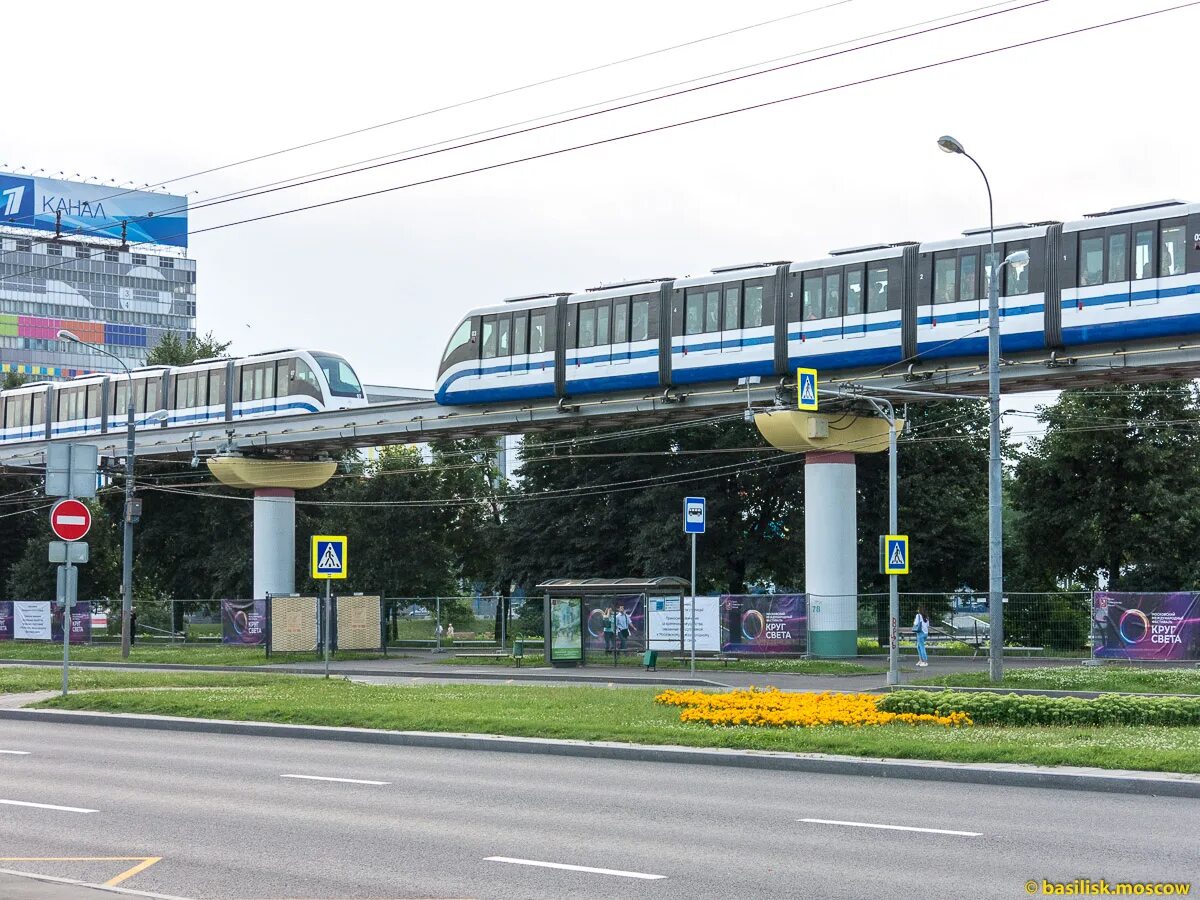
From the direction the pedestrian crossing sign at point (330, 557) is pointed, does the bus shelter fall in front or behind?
behind

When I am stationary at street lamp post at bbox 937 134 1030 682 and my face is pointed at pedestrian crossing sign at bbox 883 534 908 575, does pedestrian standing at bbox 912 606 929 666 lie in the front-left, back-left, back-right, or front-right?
front-right

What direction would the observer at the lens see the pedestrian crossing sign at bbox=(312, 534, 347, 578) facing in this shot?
facing the viewer

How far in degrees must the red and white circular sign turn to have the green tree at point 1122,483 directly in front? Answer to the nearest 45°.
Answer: approximately 135° to its left

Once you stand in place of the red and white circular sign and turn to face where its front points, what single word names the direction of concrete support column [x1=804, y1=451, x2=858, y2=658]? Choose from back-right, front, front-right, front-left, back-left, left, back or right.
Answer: back-left

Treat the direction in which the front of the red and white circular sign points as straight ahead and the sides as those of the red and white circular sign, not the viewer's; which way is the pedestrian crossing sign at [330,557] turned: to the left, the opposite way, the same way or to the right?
the same way

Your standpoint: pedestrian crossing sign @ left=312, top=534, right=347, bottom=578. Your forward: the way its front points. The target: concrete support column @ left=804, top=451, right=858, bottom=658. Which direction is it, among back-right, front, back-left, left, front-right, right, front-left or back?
back-left

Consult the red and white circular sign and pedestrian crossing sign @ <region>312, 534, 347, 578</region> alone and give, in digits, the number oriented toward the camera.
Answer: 2

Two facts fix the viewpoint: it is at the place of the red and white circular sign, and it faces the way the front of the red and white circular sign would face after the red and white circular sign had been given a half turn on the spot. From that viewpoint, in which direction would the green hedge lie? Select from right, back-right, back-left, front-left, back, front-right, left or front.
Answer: back-right

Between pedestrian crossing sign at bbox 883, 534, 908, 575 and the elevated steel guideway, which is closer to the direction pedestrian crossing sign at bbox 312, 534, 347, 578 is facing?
the pedestrian crossing sign

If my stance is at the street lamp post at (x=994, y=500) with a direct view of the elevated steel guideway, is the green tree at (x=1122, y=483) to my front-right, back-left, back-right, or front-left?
front-right

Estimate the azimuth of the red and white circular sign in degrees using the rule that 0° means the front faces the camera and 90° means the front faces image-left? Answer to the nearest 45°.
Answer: approximately 0°

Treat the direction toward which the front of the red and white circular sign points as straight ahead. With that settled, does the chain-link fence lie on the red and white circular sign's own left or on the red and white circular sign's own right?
on the red and white circular sign's own left

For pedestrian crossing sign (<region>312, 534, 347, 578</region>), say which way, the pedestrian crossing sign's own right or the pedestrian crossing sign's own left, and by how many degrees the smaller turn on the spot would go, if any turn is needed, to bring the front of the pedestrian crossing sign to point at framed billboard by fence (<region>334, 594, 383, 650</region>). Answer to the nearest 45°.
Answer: approximately 180°

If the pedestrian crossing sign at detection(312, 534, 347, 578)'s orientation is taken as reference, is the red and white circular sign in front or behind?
in front

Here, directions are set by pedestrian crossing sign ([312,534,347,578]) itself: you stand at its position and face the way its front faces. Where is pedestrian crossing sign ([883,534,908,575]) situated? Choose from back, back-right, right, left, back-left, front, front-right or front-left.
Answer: left
